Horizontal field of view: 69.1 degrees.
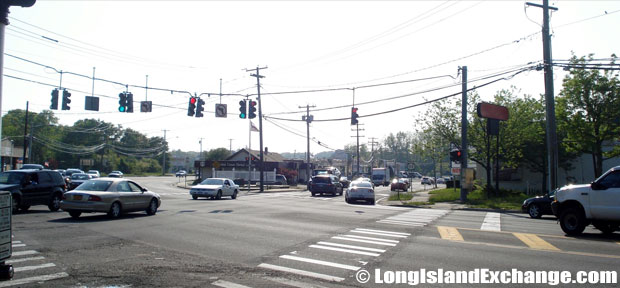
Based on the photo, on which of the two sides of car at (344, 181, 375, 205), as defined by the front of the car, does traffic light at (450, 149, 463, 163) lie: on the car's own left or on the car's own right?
on the car's own right

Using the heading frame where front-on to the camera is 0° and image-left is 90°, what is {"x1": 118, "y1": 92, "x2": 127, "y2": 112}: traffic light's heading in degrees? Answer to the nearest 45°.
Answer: approximately 45°

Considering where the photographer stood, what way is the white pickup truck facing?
facing to the left of the viewer

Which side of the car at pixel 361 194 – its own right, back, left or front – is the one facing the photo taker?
back

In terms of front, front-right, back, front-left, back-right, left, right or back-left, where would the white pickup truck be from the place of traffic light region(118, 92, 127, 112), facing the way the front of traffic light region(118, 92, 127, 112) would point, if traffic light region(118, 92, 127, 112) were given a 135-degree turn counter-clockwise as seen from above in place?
front-right
